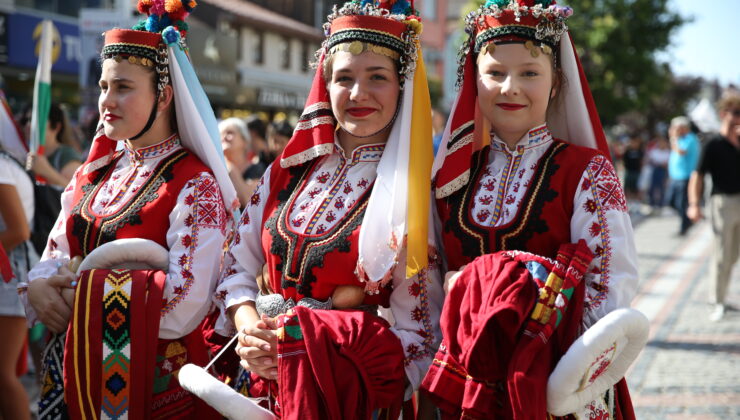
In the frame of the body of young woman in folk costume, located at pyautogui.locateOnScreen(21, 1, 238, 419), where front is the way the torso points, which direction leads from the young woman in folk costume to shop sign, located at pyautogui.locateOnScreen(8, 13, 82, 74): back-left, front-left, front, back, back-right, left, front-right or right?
back-right

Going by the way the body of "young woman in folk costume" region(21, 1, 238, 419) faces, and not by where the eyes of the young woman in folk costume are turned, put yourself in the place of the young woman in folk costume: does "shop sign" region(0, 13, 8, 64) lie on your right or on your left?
on your right
